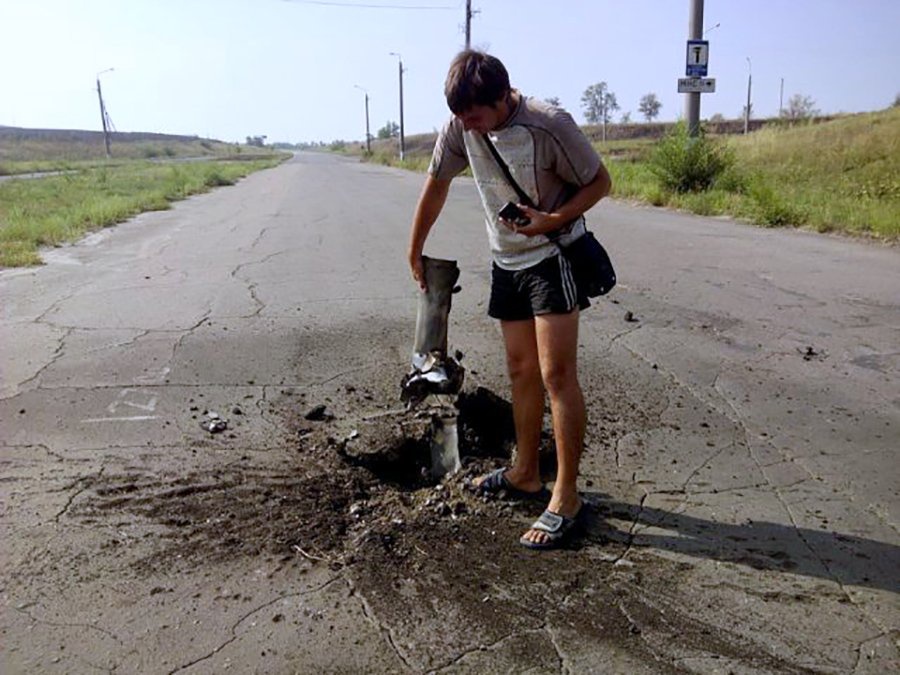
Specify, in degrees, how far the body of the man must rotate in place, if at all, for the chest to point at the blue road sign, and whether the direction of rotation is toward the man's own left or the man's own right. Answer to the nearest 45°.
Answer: approximately 135° to the man's own right

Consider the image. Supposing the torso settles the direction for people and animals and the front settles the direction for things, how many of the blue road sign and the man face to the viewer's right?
0

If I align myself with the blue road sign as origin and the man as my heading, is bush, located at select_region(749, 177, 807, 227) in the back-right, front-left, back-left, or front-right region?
front-left

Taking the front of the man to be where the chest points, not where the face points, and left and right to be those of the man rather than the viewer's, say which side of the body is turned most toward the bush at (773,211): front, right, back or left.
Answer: back

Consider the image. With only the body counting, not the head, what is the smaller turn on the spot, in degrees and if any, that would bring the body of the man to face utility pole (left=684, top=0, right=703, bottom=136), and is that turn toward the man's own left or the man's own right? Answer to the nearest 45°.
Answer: approximately 135° to the man's own right

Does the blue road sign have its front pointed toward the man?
yes

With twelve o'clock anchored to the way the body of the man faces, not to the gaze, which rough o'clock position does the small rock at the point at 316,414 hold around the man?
The small rock is roughly at 3 o'clock from the man.

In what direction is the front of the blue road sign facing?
toward the camera

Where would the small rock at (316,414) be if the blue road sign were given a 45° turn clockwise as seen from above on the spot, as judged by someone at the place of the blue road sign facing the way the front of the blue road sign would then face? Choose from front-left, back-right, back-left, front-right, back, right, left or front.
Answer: front-left

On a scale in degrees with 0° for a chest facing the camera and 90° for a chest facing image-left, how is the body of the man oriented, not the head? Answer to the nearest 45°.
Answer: approximately 45°

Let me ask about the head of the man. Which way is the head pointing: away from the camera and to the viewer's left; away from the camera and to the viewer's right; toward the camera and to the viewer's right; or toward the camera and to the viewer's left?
toward the camera and to the viewer's left

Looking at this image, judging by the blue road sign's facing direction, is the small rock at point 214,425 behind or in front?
in front
